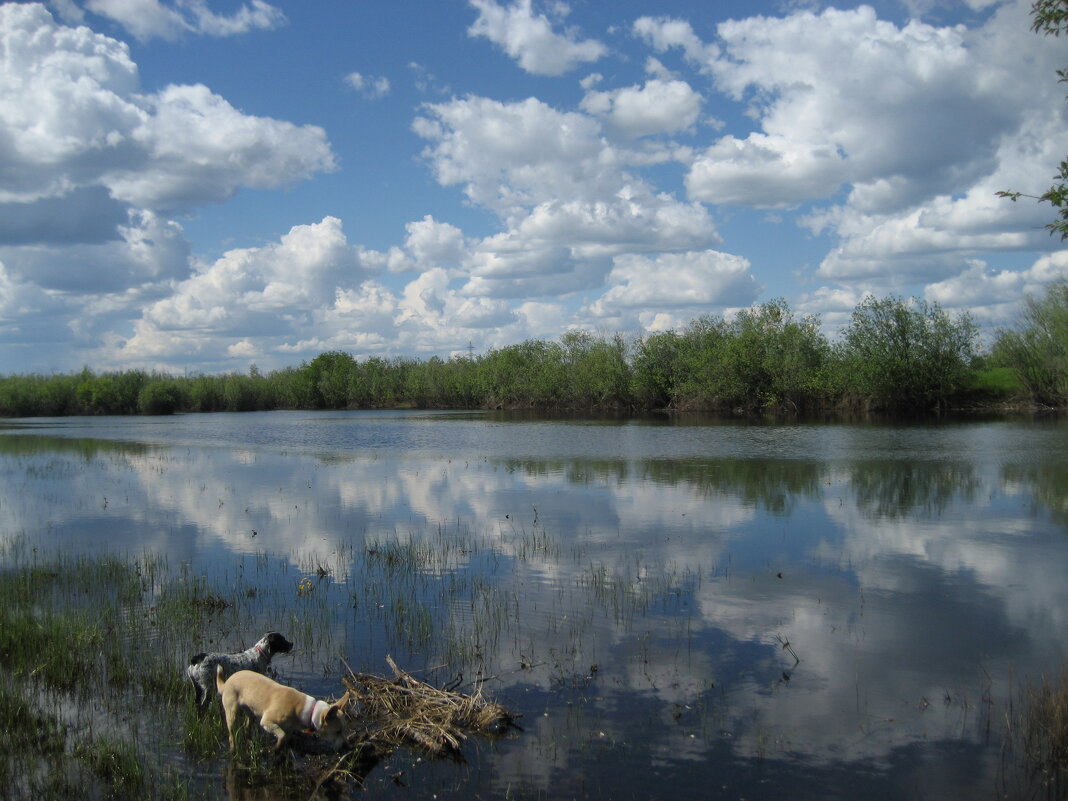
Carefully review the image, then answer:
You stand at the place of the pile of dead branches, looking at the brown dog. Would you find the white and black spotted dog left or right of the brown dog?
right

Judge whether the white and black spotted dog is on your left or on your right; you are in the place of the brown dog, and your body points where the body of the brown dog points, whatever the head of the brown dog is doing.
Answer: on your left

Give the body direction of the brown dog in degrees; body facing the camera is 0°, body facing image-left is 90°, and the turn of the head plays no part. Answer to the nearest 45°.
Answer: approximately 270°

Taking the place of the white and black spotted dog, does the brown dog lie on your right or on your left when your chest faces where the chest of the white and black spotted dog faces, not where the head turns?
on your right

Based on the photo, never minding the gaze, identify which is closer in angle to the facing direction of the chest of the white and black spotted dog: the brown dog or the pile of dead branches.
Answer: the pile of dead branches

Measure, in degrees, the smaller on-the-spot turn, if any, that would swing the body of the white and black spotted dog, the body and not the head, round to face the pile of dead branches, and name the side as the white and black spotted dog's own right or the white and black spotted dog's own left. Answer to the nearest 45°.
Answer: approximately 45° to the white and black spotted dog's own right

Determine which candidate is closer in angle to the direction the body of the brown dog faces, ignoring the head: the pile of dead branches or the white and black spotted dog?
the pile of dead branches

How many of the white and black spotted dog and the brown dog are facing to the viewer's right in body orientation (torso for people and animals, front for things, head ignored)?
2

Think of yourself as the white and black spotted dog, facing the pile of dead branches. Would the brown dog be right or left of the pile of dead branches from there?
right

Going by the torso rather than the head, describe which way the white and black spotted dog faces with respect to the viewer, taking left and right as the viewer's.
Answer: facing to the right of the viewer
